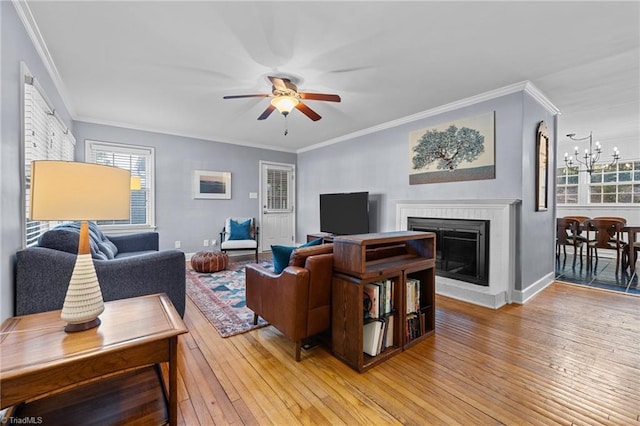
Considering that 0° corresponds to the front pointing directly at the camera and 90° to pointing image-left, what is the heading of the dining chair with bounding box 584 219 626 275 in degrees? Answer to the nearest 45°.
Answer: approximately 225°

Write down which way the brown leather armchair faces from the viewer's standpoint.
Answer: facing away from the viewer and to the left of the viewer

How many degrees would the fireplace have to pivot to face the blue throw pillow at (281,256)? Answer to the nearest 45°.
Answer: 0° — it already faces it

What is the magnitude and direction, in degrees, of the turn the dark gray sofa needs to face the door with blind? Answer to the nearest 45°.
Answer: approximately 45° to its left

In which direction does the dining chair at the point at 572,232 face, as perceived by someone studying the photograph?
facing away from the viewer and to the right of the viewer

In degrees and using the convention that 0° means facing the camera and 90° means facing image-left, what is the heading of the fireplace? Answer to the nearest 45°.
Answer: approximately 45°

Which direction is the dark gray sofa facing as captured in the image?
to the viewer's right

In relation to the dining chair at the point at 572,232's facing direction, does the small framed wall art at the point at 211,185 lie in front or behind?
behind

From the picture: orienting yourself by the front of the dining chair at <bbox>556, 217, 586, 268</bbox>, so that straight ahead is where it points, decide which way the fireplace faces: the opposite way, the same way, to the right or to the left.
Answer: the opposite way

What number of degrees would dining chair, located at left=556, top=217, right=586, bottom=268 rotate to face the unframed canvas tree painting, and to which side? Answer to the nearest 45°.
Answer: approximately 180°

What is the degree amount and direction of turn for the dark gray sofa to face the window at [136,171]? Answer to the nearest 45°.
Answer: approximately 90° to its left

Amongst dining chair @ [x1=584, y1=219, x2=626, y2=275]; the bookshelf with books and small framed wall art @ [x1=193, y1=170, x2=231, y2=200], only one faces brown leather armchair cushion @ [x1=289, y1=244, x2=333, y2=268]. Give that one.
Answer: the small framed wall art
